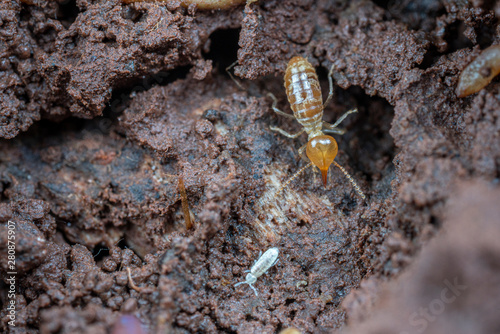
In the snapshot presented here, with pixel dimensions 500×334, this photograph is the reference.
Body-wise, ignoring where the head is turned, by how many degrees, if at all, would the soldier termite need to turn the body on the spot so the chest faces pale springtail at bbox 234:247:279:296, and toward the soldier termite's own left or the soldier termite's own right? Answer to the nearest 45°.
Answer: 0° — it already faces it

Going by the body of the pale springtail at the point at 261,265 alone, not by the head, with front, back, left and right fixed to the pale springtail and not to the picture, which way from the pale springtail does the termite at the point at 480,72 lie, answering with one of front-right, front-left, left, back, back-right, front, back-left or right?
back-left

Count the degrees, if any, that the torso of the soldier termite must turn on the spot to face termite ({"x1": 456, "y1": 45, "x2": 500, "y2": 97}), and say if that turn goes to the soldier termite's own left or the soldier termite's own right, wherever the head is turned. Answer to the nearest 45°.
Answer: approximately 45° to the soldier termite's own left

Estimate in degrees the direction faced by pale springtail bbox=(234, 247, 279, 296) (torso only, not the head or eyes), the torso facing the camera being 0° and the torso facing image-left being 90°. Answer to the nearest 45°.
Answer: approximately 45°

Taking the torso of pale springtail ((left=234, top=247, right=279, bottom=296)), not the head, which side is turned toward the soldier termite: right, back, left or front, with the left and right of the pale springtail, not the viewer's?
back
